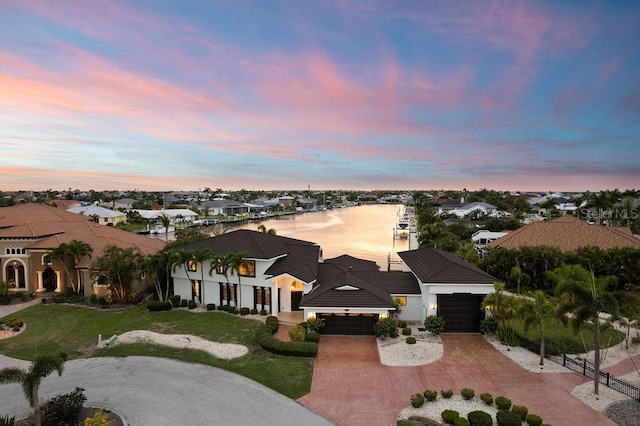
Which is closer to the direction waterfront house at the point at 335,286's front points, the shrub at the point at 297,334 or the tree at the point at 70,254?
the shrub

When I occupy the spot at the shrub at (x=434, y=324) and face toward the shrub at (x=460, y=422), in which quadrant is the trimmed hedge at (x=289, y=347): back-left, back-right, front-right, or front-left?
front-right

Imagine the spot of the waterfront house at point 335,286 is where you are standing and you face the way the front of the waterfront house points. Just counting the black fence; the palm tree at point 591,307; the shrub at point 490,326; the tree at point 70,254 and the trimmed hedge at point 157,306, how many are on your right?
2

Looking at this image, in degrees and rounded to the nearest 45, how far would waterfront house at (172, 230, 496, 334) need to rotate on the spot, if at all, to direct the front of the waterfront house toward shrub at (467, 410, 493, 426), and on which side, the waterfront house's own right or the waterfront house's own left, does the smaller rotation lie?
0° — it already faces it

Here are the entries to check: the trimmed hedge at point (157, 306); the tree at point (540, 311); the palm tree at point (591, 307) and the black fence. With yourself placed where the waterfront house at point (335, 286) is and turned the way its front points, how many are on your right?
1

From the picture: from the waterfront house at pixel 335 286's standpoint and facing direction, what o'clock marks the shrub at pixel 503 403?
The shrub is roughly at 11 o'clock from the waterfront house.

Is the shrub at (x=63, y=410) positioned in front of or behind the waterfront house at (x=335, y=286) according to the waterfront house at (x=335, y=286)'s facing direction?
in front

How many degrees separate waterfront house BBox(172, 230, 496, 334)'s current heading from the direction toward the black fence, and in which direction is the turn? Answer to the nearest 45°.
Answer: approximately 45° to its left

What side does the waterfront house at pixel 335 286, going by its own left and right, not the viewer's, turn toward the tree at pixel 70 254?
right

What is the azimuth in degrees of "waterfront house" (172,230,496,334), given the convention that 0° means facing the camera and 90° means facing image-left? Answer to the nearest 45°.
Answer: approximately 0°

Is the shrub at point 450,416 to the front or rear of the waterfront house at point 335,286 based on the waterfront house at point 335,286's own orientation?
to the front

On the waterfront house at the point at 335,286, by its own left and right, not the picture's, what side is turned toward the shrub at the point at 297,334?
front

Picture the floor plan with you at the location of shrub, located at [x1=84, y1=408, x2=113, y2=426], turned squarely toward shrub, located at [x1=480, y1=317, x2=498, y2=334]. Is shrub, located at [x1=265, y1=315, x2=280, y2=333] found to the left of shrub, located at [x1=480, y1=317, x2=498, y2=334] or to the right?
left

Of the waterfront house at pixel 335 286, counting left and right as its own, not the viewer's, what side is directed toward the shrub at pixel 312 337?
front

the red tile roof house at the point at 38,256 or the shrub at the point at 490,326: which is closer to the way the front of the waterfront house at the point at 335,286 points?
the shrub

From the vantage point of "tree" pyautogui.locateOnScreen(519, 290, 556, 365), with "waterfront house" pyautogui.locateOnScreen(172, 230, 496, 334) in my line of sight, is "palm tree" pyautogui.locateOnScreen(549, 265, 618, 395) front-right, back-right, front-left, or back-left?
back-left

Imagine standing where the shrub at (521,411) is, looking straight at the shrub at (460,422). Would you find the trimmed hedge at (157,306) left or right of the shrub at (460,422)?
right

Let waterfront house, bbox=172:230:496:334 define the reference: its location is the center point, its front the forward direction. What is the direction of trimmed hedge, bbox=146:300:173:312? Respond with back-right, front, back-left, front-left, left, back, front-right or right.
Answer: right

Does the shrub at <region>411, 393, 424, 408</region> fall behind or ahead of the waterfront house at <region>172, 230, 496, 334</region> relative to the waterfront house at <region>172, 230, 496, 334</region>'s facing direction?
ahead

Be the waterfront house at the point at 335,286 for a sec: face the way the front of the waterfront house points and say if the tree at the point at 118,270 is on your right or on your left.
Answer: on your right
